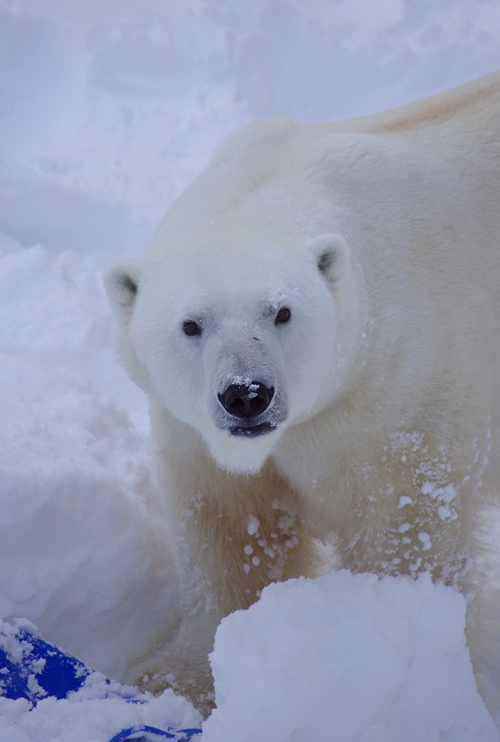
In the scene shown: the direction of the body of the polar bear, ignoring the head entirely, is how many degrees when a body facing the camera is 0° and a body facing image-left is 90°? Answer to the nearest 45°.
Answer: approximately 45°

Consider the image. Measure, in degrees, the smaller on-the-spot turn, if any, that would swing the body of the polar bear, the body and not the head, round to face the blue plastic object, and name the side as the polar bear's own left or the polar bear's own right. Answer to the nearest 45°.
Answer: approximately 45° to the polar bear's own right
